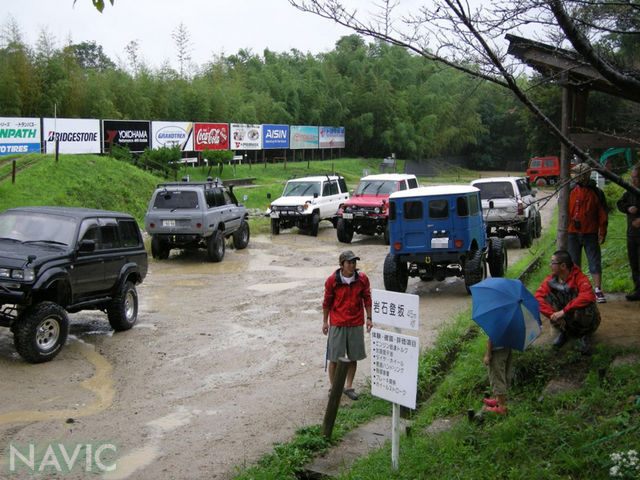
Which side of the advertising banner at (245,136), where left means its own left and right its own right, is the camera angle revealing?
front

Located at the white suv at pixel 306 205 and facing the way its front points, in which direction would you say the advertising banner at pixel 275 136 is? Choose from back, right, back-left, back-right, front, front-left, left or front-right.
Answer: back-right

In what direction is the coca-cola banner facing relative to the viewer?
toward the camera

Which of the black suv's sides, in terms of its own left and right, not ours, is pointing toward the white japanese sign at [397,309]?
left

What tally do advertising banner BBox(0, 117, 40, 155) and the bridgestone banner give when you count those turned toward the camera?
2

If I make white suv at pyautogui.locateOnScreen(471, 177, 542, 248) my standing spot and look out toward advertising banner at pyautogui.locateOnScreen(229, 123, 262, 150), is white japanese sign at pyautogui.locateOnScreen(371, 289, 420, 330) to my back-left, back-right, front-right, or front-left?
back-left

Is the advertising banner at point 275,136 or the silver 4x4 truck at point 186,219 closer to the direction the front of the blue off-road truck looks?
the advertising banner

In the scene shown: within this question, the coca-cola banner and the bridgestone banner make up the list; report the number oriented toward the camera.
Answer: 2

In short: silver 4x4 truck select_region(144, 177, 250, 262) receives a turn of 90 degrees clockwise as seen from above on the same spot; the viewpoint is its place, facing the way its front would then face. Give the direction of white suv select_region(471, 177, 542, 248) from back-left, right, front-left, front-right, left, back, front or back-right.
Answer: front-left

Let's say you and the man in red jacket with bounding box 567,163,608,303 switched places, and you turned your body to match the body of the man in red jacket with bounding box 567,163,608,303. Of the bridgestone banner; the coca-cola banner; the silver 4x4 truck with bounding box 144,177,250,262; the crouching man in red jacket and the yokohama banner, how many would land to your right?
4

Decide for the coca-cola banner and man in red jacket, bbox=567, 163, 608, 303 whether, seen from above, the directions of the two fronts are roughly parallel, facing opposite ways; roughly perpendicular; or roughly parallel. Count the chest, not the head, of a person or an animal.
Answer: roughly perpendicular

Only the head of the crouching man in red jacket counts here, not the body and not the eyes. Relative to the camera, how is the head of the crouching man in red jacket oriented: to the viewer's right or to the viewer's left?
to the viewer's left

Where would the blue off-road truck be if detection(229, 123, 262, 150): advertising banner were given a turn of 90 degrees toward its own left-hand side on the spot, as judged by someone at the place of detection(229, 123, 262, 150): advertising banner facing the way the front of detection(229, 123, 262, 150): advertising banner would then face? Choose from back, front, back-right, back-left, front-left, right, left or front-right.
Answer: right

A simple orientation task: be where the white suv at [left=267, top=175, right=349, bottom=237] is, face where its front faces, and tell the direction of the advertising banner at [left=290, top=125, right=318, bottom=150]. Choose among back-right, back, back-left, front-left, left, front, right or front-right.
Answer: back-right
